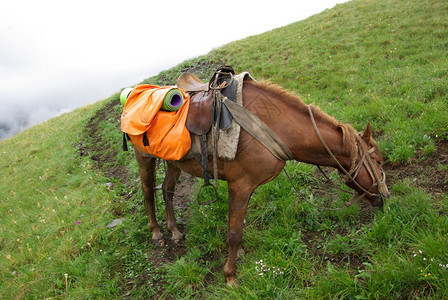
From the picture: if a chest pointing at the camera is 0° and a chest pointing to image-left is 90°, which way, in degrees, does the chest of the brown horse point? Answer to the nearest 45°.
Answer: approximately 315°
